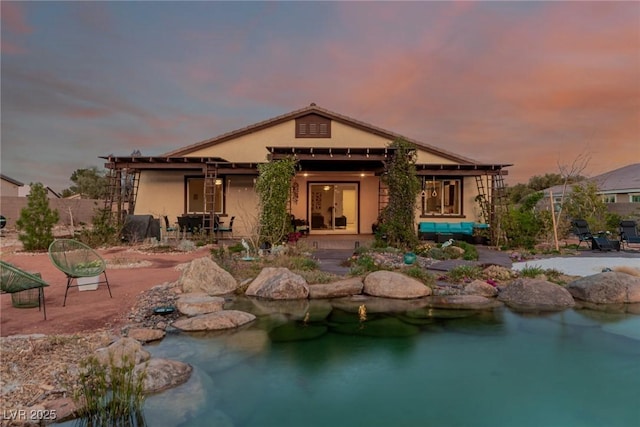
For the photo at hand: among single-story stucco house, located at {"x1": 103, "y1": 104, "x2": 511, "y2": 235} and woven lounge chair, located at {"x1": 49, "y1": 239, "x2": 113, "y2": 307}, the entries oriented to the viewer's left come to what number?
0

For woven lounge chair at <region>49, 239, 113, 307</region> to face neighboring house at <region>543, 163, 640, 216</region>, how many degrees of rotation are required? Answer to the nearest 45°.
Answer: approximately 45° to its left

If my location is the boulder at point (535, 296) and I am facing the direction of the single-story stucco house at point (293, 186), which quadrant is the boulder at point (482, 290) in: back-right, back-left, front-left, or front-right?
front-left

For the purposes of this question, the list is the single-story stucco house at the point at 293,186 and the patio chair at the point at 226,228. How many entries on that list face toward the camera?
1

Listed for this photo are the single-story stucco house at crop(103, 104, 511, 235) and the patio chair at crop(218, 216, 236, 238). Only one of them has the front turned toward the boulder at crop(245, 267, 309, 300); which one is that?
the single-story stucco house

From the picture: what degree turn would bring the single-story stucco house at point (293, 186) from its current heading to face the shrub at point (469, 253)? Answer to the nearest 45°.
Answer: approximately 45° to its left

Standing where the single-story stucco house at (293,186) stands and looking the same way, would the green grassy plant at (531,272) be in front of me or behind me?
in front

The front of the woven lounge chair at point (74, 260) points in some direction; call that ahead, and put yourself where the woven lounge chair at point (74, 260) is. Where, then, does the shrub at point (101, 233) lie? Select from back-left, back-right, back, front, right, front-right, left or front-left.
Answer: back-left

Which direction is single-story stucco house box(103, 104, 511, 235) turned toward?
toward the camera

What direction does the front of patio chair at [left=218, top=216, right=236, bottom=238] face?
to the viewer's left

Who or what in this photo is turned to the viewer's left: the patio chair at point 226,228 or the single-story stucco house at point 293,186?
the patio chair

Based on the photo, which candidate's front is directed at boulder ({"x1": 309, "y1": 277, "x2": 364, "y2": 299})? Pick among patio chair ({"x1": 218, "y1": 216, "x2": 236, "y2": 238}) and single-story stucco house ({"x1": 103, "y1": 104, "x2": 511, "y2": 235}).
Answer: the single-story stucco house

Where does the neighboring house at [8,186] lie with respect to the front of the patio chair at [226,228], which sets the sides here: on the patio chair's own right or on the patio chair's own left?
on the patio chair's own right

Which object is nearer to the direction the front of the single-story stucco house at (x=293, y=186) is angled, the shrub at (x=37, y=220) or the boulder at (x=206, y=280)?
the boulder

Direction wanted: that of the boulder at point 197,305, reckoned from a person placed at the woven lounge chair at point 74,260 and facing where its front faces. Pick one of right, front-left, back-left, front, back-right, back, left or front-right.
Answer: front

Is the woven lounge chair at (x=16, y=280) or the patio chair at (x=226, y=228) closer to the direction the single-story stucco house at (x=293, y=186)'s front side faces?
the woven lounge chair

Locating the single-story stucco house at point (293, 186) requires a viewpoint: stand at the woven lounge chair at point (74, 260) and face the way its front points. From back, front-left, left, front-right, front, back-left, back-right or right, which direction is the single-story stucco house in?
left

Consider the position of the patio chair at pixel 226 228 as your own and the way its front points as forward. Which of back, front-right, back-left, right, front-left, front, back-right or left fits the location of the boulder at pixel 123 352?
left

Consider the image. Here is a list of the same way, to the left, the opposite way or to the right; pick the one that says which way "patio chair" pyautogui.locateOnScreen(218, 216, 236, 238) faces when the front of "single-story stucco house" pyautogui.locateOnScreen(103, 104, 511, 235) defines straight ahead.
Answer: to the right
